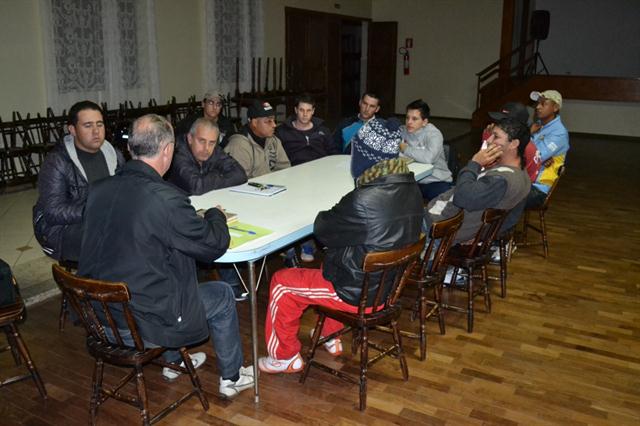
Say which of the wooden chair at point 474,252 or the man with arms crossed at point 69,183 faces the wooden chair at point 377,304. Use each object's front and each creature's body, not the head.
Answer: the man with arms crossed

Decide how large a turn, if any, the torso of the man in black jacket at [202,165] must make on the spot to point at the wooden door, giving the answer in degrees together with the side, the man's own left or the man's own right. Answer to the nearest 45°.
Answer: approximately 135° to the man's own left

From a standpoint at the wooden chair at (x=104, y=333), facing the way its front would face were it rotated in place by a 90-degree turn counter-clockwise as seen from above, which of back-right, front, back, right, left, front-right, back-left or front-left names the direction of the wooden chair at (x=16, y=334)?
front

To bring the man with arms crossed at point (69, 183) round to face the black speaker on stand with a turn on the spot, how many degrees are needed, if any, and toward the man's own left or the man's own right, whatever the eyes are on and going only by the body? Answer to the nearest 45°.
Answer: approximately 90° to the man's own left

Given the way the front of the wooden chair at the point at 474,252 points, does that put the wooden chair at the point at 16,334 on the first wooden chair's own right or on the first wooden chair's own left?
on the first wooden chair's own left

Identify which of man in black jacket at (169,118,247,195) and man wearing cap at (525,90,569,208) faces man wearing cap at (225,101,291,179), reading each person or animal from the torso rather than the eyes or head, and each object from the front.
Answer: man wearing cap at (525,90,569,208)

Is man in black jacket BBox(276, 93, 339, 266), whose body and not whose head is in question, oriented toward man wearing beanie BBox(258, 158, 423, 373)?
yes

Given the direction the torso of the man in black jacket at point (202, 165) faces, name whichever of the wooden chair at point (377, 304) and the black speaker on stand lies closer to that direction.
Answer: the wooden chair

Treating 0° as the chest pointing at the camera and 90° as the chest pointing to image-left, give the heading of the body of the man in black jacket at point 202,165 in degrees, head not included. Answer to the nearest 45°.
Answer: approximately 315°

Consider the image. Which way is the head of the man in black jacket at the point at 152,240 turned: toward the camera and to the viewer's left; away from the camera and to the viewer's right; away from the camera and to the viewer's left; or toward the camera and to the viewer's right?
away from the camera and to the viewer's right
